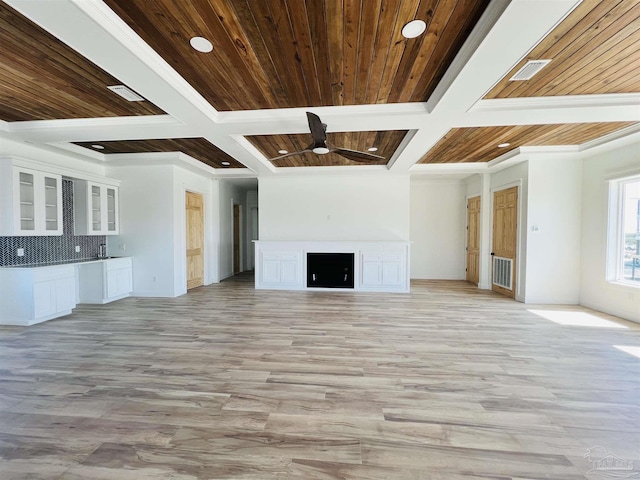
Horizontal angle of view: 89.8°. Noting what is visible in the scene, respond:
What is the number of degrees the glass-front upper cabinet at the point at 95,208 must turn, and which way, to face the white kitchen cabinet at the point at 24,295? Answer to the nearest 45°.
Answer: approximately 90° to its right

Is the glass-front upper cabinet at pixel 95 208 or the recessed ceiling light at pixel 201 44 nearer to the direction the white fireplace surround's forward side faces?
the recessed ceiling light

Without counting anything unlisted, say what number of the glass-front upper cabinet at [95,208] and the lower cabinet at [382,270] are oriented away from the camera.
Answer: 0

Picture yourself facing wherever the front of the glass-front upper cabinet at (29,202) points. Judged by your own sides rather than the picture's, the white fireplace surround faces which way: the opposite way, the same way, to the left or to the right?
to the right

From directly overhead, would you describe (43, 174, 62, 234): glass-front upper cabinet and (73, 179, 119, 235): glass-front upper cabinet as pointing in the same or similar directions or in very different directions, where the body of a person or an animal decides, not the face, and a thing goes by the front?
same or similar directions

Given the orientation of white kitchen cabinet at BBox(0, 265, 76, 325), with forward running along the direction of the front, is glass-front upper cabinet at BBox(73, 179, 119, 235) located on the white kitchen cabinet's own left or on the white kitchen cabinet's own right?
on the white kitchen cabinet's own left

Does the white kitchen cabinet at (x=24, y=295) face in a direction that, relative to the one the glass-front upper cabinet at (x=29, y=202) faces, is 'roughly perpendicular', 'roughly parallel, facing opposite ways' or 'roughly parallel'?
roughly parallel

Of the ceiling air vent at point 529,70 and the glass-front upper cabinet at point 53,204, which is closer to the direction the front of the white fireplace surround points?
the ceiling air vent

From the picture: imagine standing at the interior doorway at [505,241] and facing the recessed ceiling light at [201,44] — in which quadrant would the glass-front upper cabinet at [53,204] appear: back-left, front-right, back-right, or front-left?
front-right

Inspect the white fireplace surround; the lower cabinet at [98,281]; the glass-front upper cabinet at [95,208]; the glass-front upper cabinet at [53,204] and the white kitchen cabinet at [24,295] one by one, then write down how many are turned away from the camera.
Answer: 0

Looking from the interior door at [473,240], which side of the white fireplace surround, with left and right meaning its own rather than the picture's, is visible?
left

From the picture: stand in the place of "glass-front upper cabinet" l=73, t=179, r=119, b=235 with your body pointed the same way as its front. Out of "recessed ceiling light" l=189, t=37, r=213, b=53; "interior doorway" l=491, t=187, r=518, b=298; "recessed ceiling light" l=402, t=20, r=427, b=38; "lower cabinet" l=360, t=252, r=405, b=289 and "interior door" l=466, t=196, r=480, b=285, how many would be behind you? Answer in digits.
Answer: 0

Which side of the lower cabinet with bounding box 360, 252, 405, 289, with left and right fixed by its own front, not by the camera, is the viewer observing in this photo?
front

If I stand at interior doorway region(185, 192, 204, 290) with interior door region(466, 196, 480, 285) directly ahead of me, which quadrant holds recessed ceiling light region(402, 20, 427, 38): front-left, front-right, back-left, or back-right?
front-right

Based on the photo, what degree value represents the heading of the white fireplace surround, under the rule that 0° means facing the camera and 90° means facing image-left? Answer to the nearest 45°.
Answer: approximately 0°

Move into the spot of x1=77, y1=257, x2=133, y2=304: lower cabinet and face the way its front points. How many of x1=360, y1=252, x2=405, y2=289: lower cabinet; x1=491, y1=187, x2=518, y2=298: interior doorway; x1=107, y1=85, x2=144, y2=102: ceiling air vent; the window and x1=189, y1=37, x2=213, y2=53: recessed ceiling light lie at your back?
0

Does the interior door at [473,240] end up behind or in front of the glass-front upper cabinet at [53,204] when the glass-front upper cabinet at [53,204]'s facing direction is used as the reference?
in front

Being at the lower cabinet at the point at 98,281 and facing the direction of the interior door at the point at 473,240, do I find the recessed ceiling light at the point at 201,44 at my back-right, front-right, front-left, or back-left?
front-right

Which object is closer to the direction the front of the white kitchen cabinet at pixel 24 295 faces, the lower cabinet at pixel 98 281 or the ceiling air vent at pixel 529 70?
the ceiling air vent

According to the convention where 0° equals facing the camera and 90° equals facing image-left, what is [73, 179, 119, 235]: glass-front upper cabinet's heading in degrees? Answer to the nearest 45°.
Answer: approximately 315°

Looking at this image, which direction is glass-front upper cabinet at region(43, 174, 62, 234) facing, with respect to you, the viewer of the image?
facing the viewer and to the right of the viewer
